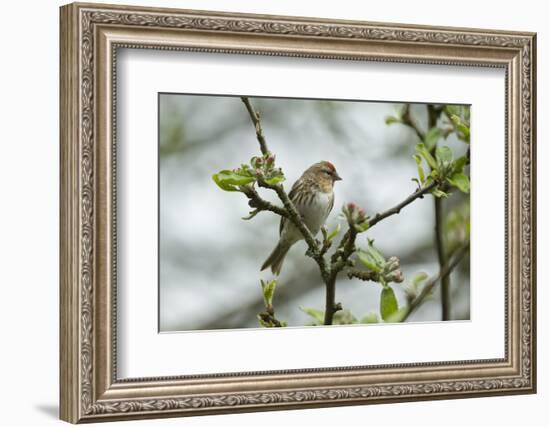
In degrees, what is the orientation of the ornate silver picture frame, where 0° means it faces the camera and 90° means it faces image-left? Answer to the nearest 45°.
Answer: approximately 315°

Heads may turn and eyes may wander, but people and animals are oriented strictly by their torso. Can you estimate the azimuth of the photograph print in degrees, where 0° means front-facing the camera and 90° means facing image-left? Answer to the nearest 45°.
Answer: approximately 315°
